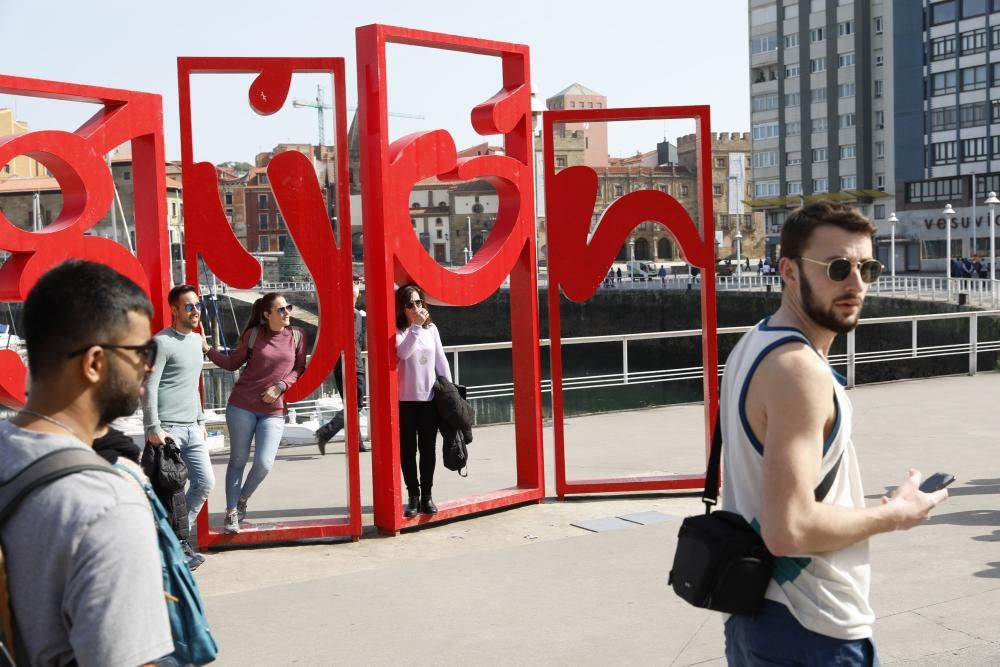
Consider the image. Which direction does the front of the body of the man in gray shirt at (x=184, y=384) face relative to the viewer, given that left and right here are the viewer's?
facing the viewer and to the right of the viewer

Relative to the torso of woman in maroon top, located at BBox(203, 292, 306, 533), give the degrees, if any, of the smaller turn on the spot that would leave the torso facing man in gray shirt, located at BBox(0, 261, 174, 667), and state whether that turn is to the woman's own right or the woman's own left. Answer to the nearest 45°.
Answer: approximately 45° to the woman's own right

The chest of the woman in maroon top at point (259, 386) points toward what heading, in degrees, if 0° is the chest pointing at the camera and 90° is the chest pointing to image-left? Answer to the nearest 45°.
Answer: approximately 315°

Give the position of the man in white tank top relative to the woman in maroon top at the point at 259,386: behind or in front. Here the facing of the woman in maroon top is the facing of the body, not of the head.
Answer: in front

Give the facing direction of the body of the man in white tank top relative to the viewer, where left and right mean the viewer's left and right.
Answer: facing to the right of the viewer

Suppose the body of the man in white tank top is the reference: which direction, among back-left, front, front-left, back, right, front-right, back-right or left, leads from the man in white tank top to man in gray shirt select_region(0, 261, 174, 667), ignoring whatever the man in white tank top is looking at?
back-right

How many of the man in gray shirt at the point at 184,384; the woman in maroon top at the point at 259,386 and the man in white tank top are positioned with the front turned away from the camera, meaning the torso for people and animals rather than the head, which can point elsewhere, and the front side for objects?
0

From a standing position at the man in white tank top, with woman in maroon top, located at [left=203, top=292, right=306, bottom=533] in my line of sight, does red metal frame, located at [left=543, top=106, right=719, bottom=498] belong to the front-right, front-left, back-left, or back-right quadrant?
front-right

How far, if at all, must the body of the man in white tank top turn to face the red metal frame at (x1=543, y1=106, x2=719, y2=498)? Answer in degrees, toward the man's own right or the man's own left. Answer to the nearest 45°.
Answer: approximately 90° to the man's own left

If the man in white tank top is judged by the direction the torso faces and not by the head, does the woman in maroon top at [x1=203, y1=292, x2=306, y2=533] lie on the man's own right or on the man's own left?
on the man's own left

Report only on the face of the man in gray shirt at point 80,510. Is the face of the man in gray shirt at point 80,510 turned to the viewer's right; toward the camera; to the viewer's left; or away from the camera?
to the viewer's right
